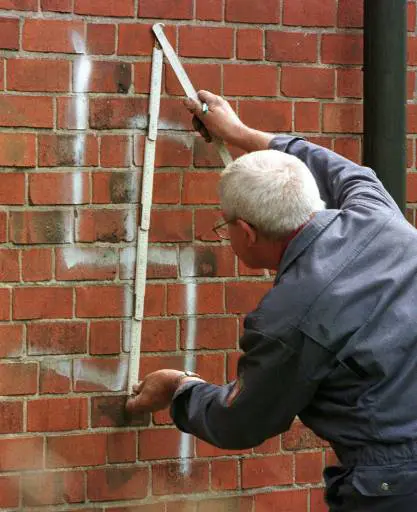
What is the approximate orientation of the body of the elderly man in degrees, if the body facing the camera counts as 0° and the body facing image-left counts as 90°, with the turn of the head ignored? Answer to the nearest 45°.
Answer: approximately 135°

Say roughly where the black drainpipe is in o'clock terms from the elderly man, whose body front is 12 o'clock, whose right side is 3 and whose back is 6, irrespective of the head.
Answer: The black drainpipe is roughly at 2 o'clock from the elderly man.

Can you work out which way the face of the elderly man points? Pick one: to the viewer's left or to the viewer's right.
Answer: to the viewer's left
